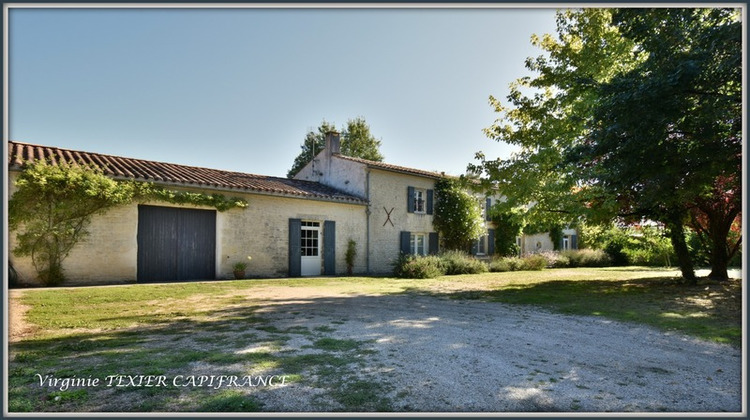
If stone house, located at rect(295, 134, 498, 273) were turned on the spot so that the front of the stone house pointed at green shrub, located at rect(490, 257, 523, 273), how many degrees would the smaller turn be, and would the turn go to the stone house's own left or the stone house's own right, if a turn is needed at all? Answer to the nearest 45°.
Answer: approximately 45° to the stone house's own left

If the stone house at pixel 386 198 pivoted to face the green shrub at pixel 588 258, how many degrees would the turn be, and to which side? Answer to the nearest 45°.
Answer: approximately 90° to its left

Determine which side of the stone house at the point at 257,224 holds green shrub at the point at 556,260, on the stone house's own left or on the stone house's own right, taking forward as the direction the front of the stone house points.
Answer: on the stone house's own left

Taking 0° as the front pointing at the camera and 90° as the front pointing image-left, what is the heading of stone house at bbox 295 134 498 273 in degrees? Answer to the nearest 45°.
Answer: approximately 315°

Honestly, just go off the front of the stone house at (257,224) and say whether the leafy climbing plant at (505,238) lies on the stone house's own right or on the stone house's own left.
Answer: on the stone house's own left

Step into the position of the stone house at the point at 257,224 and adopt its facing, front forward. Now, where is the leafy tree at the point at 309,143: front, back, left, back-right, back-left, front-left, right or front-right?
back-left

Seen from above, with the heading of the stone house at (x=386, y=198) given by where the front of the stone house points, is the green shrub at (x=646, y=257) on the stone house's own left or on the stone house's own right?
on the stone house's own left

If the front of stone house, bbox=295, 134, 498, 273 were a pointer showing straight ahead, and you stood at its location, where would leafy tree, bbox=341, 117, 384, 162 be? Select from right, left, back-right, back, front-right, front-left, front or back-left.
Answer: back-left

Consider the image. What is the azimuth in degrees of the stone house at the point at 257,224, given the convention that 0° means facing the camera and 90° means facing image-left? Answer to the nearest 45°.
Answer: approximately 315°

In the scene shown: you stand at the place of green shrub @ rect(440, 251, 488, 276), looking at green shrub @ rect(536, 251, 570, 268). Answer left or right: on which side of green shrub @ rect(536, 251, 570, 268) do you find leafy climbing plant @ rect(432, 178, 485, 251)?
left

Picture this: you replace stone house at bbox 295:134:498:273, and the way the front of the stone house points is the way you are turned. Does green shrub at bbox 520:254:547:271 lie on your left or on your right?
on your left
